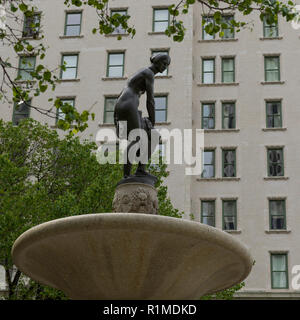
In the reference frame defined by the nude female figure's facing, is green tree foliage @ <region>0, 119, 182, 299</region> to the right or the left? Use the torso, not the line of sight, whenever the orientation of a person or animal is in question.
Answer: on its left

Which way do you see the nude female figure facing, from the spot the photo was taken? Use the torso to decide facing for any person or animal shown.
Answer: facing to the right of the viewer
